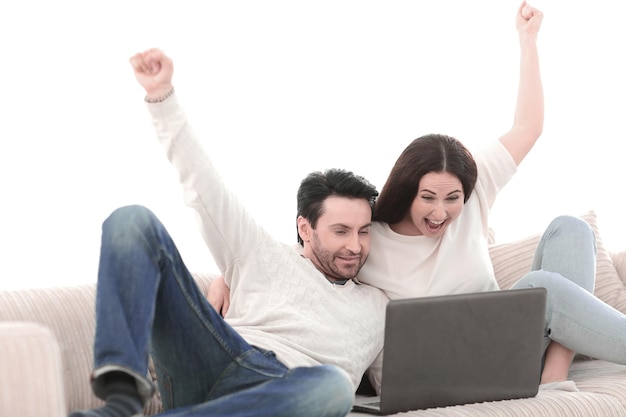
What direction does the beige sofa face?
toward the camera

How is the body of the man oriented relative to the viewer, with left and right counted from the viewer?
facing the viewer

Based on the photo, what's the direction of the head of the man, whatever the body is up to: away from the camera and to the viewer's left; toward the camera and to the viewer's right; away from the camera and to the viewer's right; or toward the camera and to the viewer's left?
toward the camera and to the viewer's right

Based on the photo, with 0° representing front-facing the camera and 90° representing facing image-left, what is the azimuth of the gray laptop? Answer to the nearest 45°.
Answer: approximately 135°
